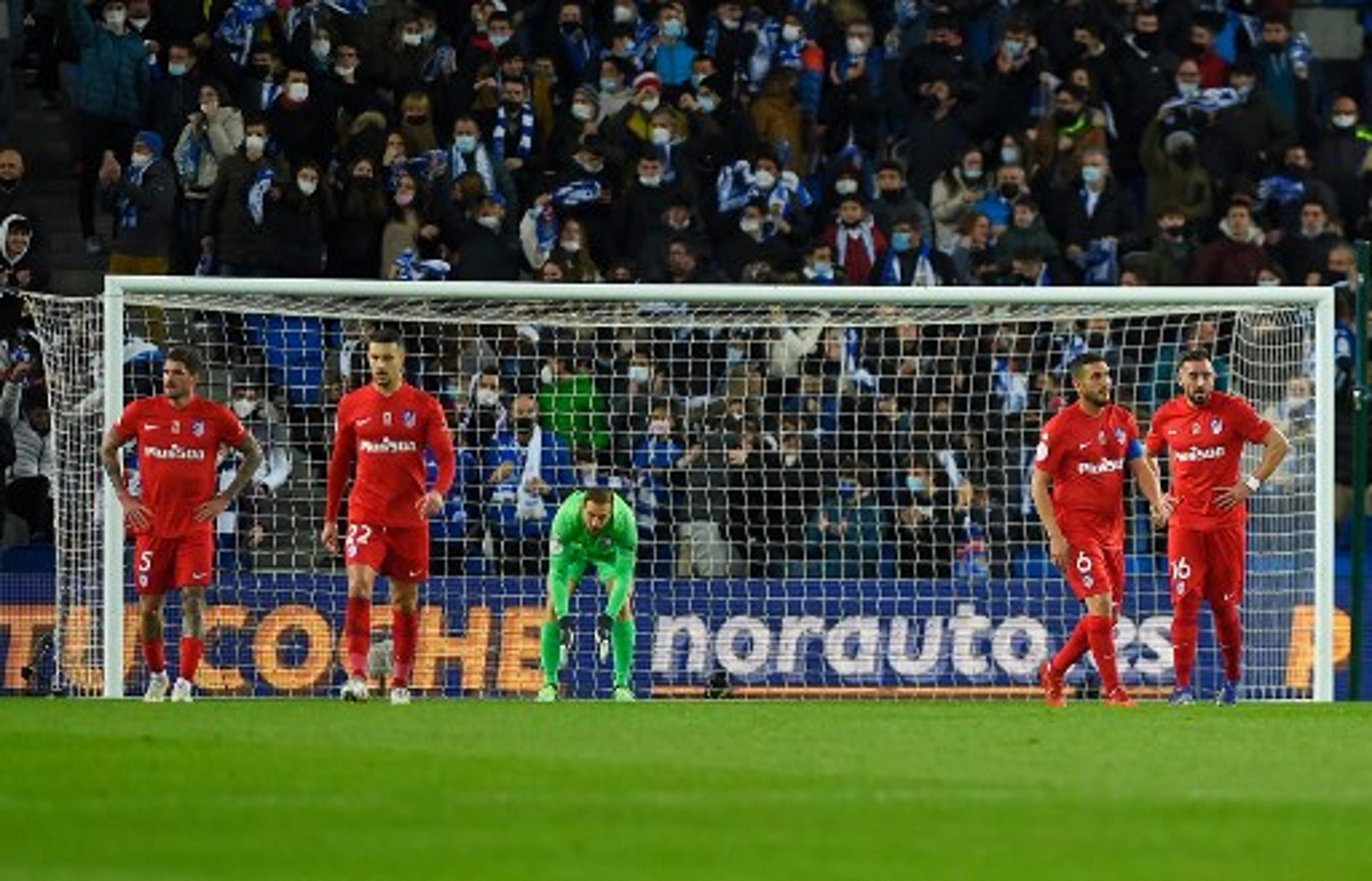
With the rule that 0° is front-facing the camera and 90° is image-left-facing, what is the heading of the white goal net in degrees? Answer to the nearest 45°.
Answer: approximately 0°

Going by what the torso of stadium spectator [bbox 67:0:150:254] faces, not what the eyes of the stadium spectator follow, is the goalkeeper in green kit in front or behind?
in front

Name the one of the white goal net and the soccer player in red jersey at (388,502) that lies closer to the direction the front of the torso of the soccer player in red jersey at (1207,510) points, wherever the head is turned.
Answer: the soccer player in red jersey

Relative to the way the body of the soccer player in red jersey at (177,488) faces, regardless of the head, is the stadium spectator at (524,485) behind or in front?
behind

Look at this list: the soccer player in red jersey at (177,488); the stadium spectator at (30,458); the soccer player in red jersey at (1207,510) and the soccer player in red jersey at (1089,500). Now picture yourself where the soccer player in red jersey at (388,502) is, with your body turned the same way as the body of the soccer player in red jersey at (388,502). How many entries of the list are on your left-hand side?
2

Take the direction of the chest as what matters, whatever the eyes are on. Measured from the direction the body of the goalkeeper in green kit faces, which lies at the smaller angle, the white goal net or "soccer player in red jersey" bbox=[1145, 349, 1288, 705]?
the soccer player in red jersey

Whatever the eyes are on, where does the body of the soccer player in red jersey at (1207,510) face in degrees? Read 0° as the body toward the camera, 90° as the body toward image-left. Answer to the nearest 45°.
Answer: approximately 0°

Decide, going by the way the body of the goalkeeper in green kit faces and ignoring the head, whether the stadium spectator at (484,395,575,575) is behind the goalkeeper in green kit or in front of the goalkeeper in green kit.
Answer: behind

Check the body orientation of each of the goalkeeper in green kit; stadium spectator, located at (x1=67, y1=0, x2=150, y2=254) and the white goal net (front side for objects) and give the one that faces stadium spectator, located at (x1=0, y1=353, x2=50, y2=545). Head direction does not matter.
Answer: stadium spectator, located at (x1=67, y1=0, x2=150, y2=254)

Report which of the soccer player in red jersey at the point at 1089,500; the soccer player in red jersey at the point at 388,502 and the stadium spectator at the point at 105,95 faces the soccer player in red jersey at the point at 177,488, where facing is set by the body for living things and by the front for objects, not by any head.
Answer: the stadium spectator
